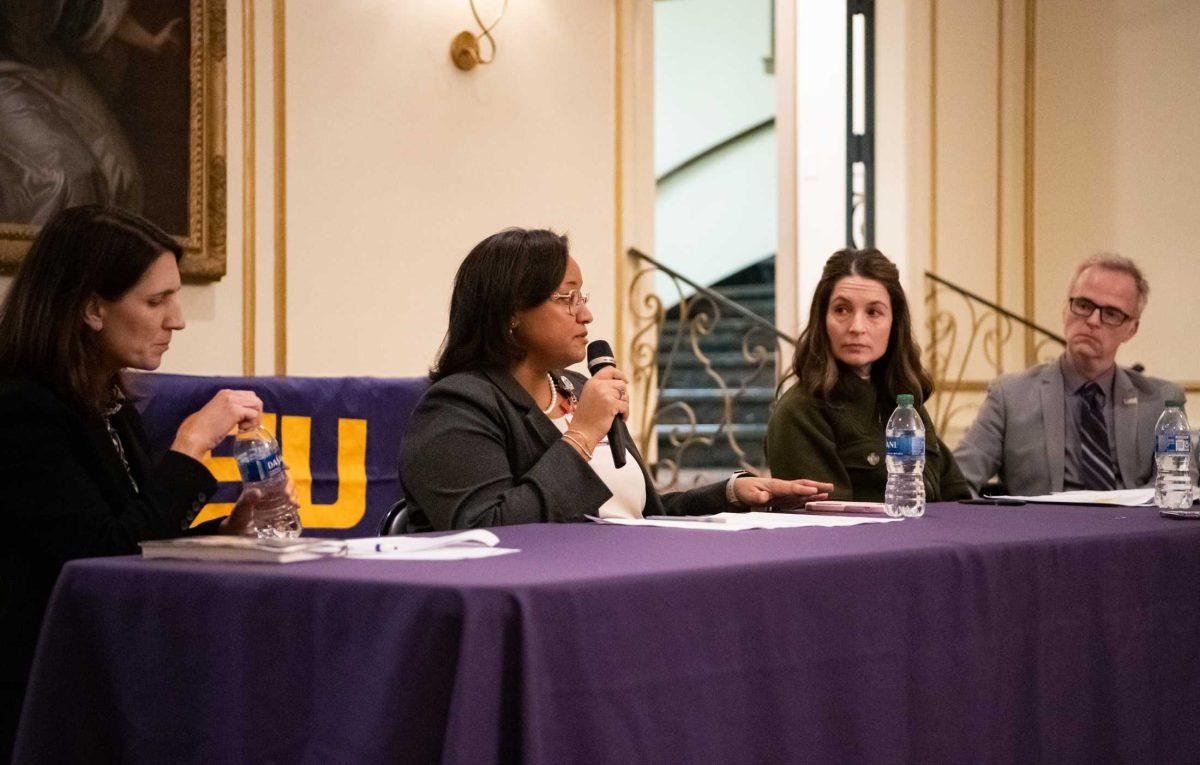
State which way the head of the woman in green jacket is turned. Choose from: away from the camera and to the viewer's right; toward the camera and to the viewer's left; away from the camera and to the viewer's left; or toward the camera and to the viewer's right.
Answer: toward the camera and to the viewer's left

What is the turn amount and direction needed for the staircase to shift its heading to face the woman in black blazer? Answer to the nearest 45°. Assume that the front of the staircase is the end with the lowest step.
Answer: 0° — it already faces them

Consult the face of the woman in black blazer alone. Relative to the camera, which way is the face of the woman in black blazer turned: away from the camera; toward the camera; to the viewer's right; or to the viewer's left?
to the viewer's right

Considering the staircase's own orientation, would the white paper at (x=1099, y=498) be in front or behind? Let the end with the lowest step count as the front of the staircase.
in front

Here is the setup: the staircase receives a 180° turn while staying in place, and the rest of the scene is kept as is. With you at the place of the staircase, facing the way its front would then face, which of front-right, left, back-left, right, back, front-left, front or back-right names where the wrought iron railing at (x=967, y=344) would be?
right

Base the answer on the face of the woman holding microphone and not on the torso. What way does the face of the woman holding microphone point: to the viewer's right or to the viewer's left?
to the viewer's right

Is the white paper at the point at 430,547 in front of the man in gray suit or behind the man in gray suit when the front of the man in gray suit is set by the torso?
in front

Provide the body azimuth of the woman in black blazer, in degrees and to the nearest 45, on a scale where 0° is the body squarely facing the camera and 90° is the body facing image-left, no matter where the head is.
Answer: approximately 270°

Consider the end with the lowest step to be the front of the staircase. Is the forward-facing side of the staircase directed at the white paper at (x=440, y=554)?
yes

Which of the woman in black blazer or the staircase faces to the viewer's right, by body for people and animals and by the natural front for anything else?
the woman in black blazer

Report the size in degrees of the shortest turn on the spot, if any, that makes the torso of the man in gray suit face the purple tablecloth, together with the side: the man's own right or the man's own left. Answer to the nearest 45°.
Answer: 0° — they already face it

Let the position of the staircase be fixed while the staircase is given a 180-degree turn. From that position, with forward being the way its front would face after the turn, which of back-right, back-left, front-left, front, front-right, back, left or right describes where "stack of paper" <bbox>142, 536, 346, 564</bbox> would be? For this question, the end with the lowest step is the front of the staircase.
back

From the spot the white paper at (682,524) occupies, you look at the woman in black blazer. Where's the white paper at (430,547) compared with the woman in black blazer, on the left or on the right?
left
